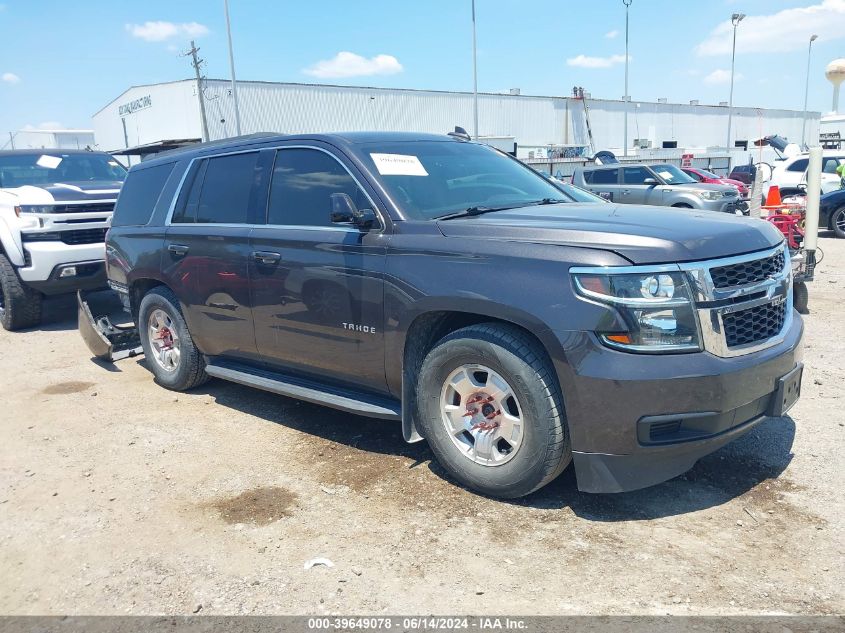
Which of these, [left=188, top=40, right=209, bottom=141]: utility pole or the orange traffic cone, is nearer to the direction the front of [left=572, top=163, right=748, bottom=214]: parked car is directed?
the orange traffic cone

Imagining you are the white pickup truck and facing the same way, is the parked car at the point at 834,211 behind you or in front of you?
in front

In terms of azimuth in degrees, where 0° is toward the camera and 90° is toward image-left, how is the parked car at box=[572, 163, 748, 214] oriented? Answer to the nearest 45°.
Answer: approximately 315°

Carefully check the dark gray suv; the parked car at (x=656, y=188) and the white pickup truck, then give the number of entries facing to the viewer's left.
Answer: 0

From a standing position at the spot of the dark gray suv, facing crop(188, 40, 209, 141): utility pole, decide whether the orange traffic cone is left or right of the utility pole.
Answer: right

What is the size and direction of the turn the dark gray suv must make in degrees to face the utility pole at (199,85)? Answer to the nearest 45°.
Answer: approximately 135° to its left

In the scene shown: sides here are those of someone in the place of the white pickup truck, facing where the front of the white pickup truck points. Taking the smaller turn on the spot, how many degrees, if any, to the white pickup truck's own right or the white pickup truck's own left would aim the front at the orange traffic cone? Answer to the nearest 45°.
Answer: approximately 45° to the white pickup truck's own left

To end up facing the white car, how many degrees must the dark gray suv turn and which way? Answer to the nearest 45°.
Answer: approximately 90° to its left

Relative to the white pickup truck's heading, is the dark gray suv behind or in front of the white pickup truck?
in front

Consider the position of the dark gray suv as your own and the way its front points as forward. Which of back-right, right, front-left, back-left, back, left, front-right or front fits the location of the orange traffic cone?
left

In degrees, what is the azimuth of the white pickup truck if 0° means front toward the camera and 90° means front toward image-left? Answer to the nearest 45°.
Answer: approximately 315°

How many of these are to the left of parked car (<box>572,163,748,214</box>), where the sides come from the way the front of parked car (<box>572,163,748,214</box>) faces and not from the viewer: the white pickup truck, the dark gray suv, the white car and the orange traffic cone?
1

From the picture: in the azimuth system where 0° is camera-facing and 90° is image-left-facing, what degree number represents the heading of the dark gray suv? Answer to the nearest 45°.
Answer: approximately 315°

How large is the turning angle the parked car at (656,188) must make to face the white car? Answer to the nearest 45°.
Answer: approximately 90° to its left

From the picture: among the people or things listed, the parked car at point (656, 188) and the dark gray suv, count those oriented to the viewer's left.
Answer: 0

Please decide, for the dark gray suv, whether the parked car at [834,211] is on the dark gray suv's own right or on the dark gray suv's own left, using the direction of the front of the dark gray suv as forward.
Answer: on the dark gray suv's own left

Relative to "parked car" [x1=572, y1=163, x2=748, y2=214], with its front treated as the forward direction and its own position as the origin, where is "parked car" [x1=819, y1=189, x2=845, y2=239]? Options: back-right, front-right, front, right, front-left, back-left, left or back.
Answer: front-left

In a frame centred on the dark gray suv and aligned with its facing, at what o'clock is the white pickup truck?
The white pickup truck is roughly at 6 o'clock from the dark gray suv.
